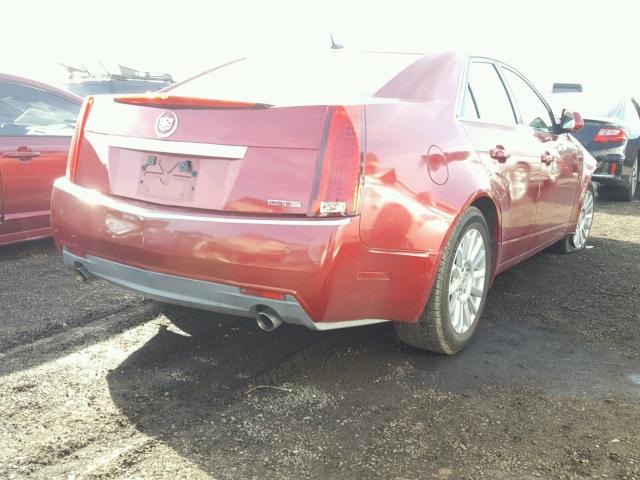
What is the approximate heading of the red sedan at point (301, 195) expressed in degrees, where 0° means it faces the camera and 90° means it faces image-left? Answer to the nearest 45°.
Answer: approximately 225°

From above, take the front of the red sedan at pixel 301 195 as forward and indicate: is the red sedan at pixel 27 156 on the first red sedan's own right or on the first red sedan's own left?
on the first red sedan's own left
